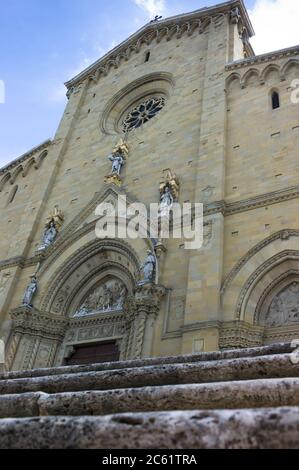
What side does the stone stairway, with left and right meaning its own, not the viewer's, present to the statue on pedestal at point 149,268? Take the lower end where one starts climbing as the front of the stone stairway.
back

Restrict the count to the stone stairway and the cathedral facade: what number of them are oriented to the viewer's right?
0

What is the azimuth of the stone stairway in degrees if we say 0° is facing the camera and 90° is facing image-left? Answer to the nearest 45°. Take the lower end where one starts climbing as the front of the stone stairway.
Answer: approximately 0°
